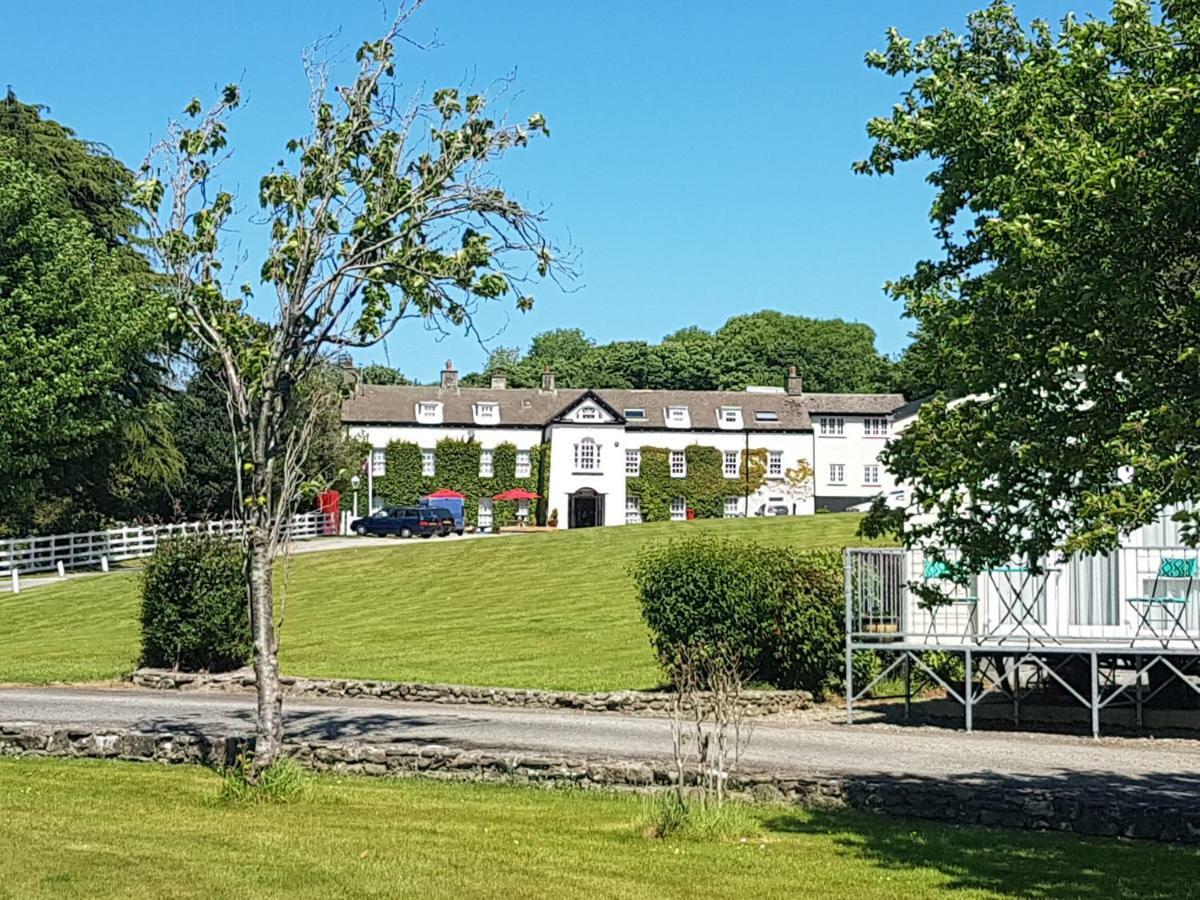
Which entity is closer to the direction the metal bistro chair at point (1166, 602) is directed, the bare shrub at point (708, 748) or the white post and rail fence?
the bare shrub

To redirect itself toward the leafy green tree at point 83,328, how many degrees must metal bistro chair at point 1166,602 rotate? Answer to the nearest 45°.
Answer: approximately 90° to its right

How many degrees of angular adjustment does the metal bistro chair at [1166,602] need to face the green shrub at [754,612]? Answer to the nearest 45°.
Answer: approximately 45° to its right

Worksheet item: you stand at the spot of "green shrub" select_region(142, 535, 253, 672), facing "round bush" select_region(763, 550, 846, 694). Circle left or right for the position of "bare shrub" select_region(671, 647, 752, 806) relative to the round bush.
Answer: right

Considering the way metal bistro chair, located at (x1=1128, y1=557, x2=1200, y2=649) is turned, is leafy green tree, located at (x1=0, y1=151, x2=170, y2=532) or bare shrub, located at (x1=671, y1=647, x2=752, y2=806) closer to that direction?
the bare shrub

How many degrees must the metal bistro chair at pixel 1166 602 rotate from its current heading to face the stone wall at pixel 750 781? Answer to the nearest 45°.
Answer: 0° — it already faces it

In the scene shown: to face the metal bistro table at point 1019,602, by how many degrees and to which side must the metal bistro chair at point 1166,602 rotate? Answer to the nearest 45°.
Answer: approximately 45° to its right

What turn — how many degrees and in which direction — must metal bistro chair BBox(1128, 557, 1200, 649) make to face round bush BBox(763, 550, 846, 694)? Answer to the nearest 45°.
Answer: approximately 45° to its right

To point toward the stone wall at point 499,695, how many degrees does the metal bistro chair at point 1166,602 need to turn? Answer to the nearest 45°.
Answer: approximately 45° to its right

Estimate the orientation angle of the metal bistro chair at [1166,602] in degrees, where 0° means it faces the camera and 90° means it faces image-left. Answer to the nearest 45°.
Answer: approximately 45°

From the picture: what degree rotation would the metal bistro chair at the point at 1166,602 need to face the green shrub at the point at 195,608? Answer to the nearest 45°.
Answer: approximately 45° to its right

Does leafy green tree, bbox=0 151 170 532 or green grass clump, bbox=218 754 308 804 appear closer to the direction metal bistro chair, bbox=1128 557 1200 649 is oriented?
the green grass clump
